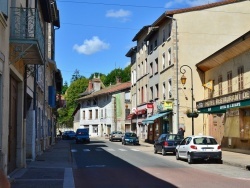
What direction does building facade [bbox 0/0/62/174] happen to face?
to the viewer's right

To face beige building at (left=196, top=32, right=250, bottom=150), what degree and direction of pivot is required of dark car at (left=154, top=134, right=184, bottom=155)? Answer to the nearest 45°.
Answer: approximately 135° to its right

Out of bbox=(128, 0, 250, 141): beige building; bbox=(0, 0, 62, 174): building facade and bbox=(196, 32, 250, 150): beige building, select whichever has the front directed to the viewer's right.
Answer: the building facade

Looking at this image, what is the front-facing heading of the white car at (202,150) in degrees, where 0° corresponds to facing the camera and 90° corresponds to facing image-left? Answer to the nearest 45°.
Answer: approximately 135°

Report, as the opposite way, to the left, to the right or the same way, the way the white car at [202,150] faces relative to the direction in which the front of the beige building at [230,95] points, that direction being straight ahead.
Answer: to the right

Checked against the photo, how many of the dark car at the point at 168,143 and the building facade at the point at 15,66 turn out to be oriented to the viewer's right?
1

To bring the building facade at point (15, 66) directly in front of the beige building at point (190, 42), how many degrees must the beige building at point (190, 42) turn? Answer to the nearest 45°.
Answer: approximately 45° to its left

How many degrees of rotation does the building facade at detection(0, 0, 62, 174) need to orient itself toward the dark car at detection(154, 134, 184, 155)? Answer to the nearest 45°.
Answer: approximately 45° to its left

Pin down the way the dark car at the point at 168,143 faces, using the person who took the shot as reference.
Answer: facing away from the viewer and to the left of the viewer

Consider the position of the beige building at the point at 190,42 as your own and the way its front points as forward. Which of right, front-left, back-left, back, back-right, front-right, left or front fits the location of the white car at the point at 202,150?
front-left

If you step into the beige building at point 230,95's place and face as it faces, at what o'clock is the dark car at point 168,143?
The dark car is roughly at 1 o'clock from the beige building.

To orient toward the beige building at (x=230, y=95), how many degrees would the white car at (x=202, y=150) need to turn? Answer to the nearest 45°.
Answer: approximately 45° to its right
